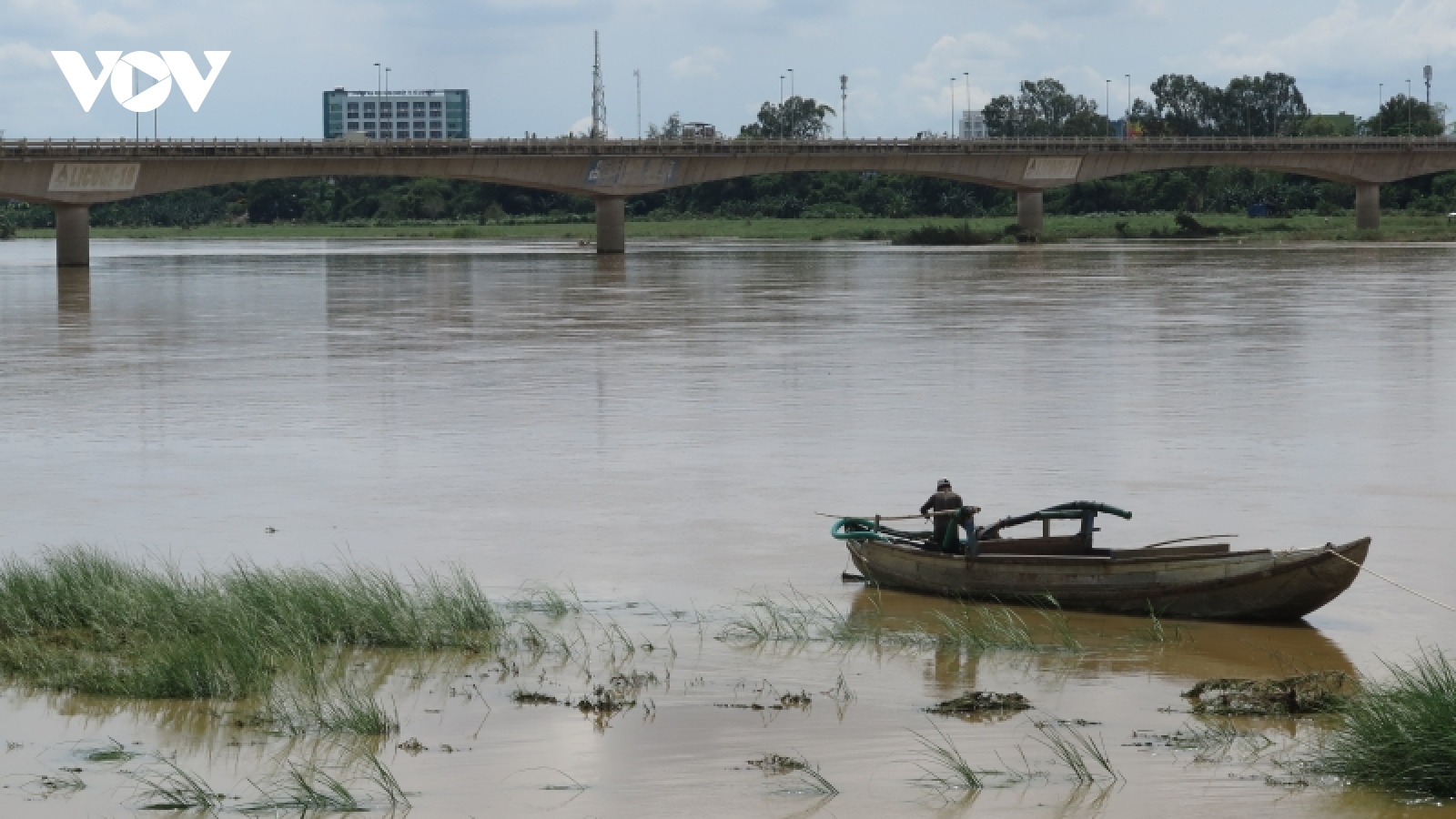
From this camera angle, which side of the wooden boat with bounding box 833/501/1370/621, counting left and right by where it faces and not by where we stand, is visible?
right

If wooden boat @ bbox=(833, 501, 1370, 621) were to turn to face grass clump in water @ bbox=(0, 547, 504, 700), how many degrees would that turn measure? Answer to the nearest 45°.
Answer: approximately 180°

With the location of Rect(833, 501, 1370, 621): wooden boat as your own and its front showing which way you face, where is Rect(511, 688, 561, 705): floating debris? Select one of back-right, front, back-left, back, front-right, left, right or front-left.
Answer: back-right

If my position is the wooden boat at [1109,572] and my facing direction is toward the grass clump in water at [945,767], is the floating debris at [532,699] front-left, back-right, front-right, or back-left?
front-right

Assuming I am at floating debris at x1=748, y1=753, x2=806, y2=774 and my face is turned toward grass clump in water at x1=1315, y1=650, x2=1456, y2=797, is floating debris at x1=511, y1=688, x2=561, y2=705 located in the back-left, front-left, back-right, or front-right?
back-left

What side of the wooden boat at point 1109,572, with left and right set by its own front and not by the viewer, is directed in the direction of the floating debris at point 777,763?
right

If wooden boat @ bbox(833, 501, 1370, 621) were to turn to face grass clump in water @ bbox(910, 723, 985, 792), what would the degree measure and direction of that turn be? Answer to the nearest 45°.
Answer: approximately 90° to its right

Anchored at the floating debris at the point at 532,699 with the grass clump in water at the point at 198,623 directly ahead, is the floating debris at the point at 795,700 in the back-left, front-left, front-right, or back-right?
back-right

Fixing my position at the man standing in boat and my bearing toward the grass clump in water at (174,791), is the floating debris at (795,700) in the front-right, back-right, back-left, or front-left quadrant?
front-left

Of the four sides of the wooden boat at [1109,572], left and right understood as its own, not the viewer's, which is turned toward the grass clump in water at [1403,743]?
right

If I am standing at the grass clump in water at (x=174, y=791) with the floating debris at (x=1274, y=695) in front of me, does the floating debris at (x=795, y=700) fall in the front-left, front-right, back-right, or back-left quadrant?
front-left

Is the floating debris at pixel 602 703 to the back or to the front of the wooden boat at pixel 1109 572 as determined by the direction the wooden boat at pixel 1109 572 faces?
to the back

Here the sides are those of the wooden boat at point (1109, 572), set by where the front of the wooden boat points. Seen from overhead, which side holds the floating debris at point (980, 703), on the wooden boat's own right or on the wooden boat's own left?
on the wooden boat's own right
